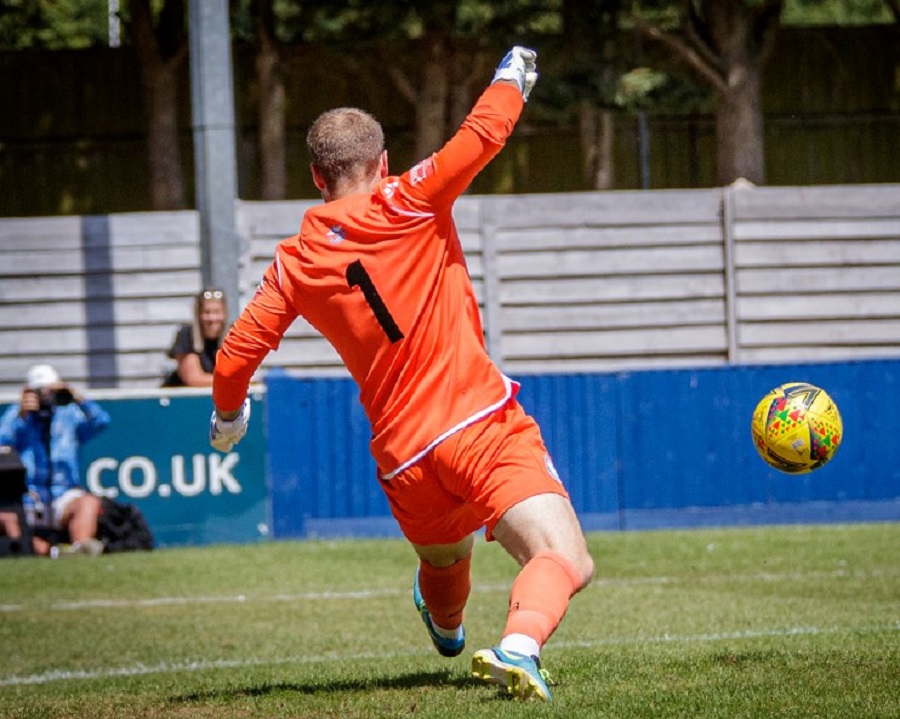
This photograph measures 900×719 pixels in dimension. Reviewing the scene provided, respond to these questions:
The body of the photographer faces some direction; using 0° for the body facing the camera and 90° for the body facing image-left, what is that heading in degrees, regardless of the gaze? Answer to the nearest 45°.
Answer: approximately 0°

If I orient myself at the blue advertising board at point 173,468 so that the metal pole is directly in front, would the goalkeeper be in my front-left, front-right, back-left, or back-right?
back-right

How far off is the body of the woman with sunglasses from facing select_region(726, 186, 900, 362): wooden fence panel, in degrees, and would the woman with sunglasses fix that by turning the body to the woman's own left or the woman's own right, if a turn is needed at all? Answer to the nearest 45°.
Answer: approximately 90° to the woman's own left

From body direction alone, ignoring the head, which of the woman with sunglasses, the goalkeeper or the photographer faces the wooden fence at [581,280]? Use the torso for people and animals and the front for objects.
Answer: the goalkeeper

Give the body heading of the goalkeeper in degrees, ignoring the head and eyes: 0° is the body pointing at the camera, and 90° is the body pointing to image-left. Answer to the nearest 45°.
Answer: approximately 180°

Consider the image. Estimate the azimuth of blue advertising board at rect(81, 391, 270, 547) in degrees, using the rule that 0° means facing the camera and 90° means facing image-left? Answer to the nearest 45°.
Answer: approximately 0°

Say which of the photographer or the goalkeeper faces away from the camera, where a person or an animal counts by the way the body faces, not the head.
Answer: the goalkeeper

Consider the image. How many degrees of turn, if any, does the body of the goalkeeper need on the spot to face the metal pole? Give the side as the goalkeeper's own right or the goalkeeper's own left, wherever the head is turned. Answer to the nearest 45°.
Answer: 0° — they already face it

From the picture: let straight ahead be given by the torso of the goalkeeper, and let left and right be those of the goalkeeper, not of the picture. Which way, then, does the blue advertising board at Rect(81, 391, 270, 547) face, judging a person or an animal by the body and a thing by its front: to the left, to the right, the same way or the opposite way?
the opposite way

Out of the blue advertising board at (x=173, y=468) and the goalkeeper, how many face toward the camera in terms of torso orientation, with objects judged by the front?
1

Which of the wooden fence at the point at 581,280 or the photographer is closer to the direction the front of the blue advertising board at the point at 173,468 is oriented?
the photographer
